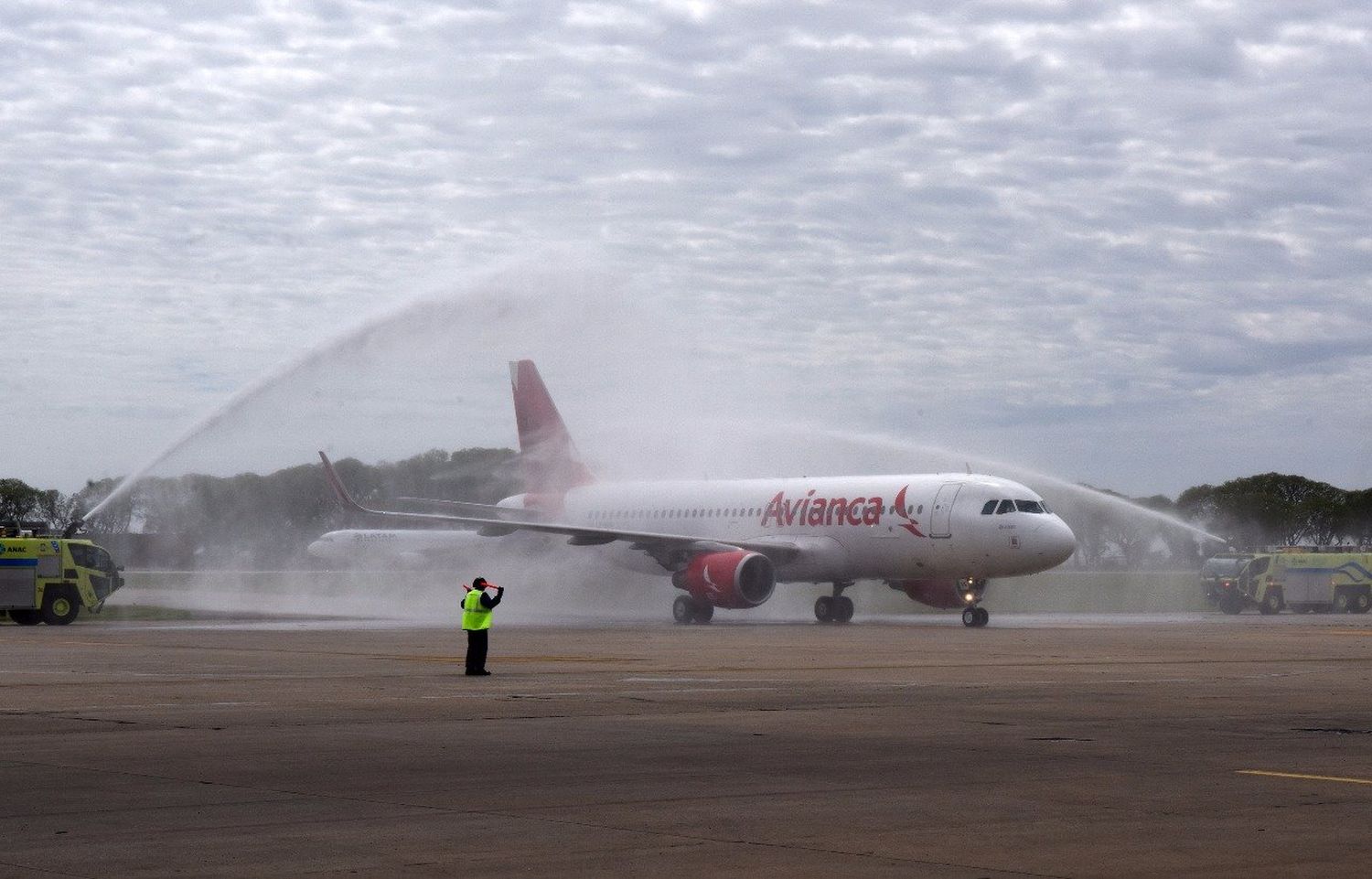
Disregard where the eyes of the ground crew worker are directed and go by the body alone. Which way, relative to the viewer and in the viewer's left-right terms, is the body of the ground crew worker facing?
facing away from the viewer and to the right of the viewer

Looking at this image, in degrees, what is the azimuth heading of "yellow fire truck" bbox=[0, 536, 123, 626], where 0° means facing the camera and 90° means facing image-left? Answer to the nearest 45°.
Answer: approximately 270°

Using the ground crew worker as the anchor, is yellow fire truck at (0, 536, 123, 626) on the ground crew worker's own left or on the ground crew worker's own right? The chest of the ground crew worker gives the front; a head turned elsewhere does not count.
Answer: on the ground crew worker's own left

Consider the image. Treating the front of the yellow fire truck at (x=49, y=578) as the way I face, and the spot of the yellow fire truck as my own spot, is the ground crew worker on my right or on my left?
on my right
